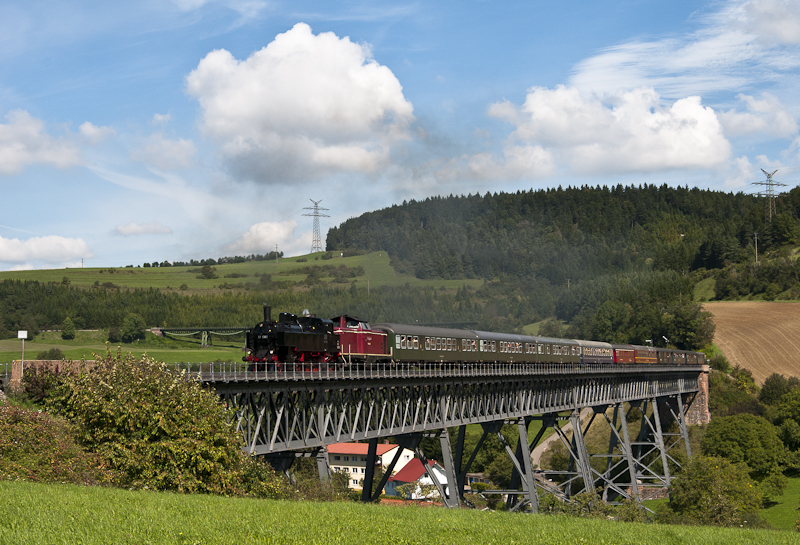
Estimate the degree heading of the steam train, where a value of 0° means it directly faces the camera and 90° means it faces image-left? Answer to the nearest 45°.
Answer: approximately 45°
